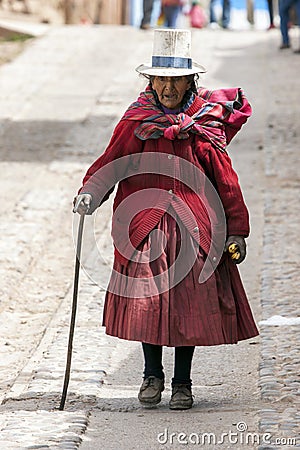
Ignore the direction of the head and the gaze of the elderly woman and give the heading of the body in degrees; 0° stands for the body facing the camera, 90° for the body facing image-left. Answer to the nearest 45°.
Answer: approximately 0°

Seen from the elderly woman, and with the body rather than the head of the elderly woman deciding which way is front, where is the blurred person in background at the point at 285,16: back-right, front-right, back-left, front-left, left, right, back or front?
back

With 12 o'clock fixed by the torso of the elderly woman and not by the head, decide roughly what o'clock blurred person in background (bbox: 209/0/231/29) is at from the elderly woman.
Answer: The blurred person in background is roughly at 6 o'clock from the elderly woman.

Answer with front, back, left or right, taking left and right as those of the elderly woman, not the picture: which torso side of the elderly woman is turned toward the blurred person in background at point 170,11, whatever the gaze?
back

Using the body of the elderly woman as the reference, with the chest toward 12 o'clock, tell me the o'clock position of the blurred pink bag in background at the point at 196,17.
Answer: The blurred pink bag in background is roughly at 6 o'clock from the elderly woman.

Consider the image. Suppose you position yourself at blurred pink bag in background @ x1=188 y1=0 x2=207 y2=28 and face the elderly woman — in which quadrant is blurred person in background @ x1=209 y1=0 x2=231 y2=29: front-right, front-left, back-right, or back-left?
back-left

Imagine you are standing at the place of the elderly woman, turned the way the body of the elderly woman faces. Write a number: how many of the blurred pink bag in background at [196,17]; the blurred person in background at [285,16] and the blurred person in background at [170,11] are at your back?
3
